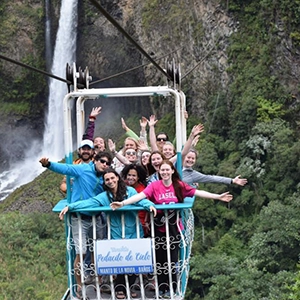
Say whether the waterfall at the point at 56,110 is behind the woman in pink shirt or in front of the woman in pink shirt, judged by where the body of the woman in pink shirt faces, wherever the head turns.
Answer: behind

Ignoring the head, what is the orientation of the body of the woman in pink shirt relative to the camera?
toward the camera

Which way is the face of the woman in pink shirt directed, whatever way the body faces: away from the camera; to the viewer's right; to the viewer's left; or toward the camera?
toward the camera
